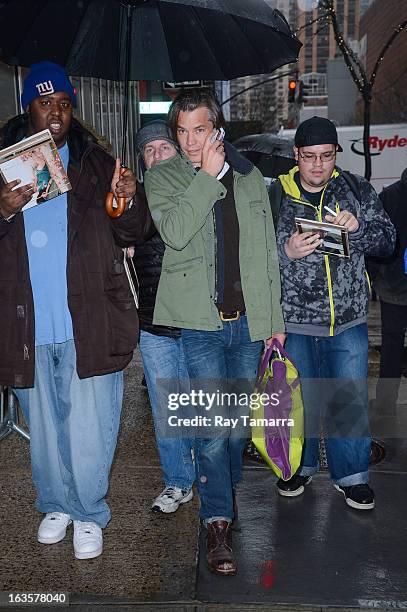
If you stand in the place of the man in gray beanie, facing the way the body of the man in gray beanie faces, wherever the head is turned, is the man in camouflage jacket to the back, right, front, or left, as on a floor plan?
left

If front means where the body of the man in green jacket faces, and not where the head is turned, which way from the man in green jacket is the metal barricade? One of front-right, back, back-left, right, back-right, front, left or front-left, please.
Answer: back-right

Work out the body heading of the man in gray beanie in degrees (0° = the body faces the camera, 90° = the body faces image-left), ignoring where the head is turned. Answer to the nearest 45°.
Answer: approximately 0°

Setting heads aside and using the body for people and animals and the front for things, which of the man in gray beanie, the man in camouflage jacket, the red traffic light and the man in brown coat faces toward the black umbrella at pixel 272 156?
the red traffic light

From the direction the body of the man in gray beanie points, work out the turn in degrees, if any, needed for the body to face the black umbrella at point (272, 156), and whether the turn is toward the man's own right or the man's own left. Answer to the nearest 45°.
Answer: approximately 180°

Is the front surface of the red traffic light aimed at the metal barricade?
yes

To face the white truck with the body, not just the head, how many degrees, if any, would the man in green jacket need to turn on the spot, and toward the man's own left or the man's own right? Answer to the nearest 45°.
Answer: approximately 180°

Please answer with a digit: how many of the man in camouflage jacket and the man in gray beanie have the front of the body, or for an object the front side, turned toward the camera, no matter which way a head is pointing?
2

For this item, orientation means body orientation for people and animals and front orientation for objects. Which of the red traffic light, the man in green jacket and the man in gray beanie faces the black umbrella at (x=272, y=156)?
the red traffic light
